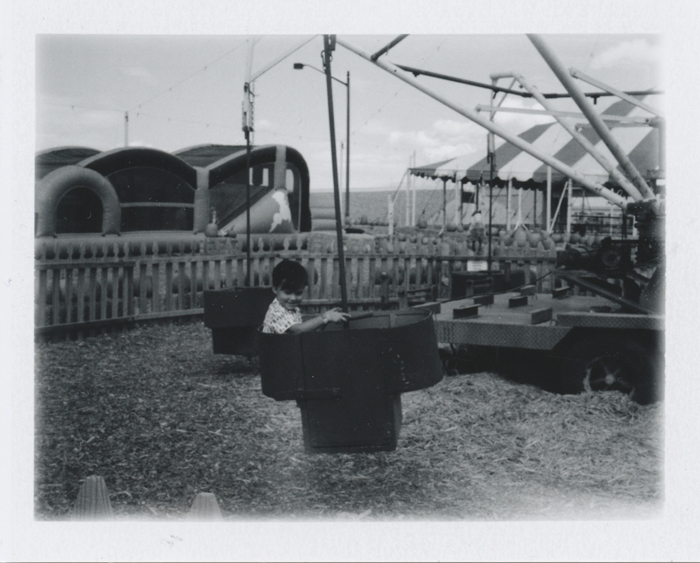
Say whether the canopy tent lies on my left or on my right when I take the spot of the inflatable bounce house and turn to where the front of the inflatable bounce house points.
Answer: on my left

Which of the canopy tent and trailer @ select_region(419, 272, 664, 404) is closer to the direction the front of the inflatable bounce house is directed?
the trailer

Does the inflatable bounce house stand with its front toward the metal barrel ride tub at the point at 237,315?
yes

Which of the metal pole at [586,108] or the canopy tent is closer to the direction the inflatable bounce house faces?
the metal pole

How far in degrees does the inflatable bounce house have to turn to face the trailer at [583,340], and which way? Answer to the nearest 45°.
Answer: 0° — it already faces it

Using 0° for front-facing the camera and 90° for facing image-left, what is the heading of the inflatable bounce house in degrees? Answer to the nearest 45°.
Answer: approximately 0°

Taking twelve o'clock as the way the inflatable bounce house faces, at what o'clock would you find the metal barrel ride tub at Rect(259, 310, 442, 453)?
The metal barrel ride tub is roughly at 12 o'clock from the inflatable bounce house.
